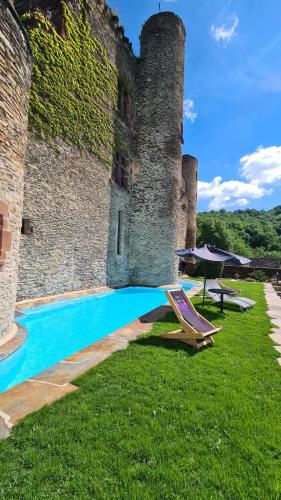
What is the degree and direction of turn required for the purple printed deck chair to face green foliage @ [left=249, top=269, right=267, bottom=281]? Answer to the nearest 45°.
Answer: approximately 135° to its left

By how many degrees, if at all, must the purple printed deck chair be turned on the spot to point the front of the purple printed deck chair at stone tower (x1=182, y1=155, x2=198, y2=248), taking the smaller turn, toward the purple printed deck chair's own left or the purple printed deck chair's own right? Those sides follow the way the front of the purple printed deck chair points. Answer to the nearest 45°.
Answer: approximately 135° to the purple printed deck chair's own left

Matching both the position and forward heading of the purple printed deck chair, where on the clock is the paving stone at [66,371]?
The paving stone is roughly at 3 o'clock from the purple printed deck chair.

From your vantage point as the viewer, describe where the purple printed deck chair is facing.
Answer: facing the viewer and to the right of the viewer

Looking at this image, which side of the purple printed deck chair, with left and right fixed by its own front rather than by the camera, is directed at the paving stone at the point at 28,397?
right

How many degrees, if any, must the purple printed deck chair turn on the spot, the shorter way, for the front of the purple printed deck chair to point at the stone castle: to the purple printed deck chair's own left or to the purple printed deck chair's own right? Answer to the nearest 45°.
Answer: approximately 180°

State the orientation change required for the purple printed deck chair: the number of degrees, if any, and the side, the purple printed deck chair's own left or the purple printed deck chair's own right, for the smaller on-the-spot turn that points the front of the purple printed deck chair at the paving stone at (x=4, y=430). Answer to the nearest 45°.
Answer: approximately 90° to the purple printed deck chair's own right

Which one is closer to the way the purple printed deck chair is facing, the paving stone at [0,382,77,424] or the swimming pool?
the paving stone
